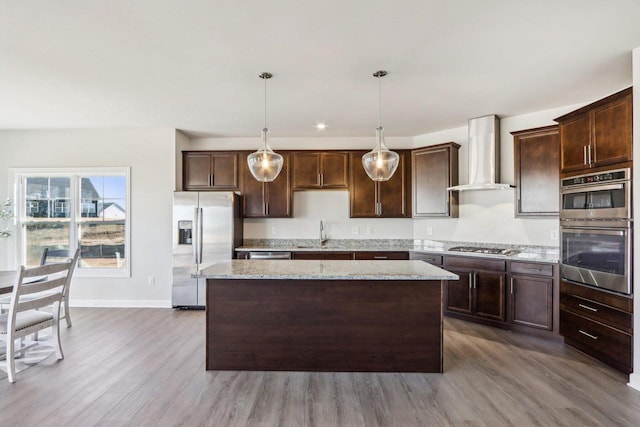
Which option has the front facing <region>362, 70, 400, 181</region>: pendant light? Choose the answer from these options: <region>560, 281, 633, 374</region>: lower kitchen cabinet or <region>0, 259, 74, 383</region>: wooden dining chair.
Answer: the lower kitchen cabinet

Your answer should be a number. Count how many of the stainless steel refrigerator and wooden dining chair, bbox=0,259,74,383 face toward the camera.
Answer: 1

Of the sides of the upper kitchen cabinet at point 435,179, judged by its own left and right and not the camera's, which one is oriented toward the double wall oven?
left

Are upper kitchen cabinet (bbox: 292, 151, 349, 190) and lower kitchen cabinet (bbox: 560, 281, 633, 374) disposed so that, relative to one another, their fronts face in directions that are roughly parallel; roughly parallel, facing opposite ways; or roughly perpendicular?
roughly perpendicular

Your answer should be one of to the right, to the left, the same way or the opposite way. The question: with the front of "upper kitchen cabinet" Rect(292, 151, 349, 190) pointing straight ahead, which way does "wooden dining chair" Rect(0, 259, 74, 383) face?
to the right

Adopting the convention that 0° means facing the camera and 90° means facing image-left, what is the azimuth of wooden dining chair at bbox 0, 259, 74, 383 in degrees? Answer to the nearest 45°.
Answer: approximately 135°

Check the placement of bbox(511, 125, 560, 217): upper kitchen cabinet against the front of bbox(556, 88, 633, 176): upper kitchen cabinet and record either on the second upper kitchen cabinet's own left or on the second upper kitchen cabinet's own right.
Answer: on the second upper kitchen cabinet's own right

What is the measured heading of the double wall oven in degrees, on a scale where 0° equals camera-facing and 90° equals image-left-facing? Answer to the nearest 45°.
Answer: approximately 45°

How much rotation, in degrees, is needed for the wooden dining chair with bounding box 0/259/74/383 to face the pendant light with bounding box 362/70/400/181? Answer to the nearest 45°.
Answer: approximately 180°

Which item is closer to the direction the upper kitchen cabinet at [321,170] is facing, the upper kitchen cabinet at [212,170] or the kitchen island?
the kitchen island

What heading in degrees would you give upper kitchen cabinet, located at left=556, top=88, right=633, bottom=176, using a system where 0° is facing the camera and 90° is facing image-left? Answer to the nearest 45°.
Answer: approximately 45°

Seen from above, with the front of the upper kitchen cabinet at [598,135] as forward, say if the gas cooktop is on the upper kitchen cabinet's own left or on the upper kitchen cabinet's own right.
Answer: on the upper kitchen cabinet's own right

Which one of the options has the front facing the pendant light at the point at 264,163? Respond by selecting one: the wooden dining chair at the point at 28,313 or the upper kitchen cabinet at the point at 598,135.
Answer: the upper kitchen cabinet
